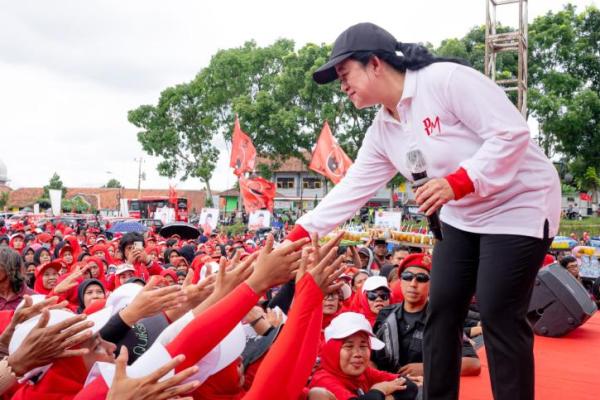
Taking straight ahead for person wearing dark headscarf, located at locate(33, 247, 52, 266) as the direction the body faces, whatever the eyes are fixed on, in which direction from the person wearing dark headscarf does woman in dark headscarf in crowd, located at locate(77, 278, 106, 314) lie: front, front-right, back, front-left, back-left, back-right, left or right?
front-right

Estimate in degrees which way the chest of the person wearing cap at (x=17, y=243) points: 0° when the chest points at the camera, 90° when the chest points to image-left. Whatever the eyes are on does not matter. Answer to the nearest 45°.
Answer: approximately 315°

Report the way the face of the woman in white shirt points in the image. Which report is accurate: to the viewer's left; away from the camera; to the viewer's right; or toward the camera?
to the viewer's left

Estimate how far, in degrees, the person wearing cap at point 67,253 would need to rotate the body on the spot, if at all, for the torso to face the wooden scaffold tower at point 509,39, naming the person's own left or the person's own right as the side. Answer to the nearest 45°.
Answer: approximately 45° to the person's own left

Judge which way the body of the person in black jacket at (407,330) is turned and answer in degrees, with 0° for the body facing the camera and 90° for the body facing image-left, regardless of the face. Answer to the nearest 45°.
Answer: approximately 0°

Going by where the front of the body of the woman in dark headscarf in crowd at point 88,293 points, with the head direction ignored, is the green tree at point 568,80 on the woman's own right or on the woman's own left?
on the woman's own left

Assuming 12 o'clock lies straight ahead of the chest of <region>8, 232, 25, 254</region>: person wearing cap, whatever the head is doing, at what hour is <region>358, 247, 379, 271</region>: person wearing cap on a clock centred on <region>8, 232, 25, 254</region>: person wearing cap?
<region>358, 247, 379, 271</region>: person wearing cap is roughly at 10 o'clock from <region>8, 232, 25, 254</region>: person wearing cap.

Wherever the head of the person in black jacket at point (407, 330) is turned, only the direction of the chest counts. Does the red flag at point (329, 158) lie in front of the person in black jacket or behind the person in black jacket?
behind
